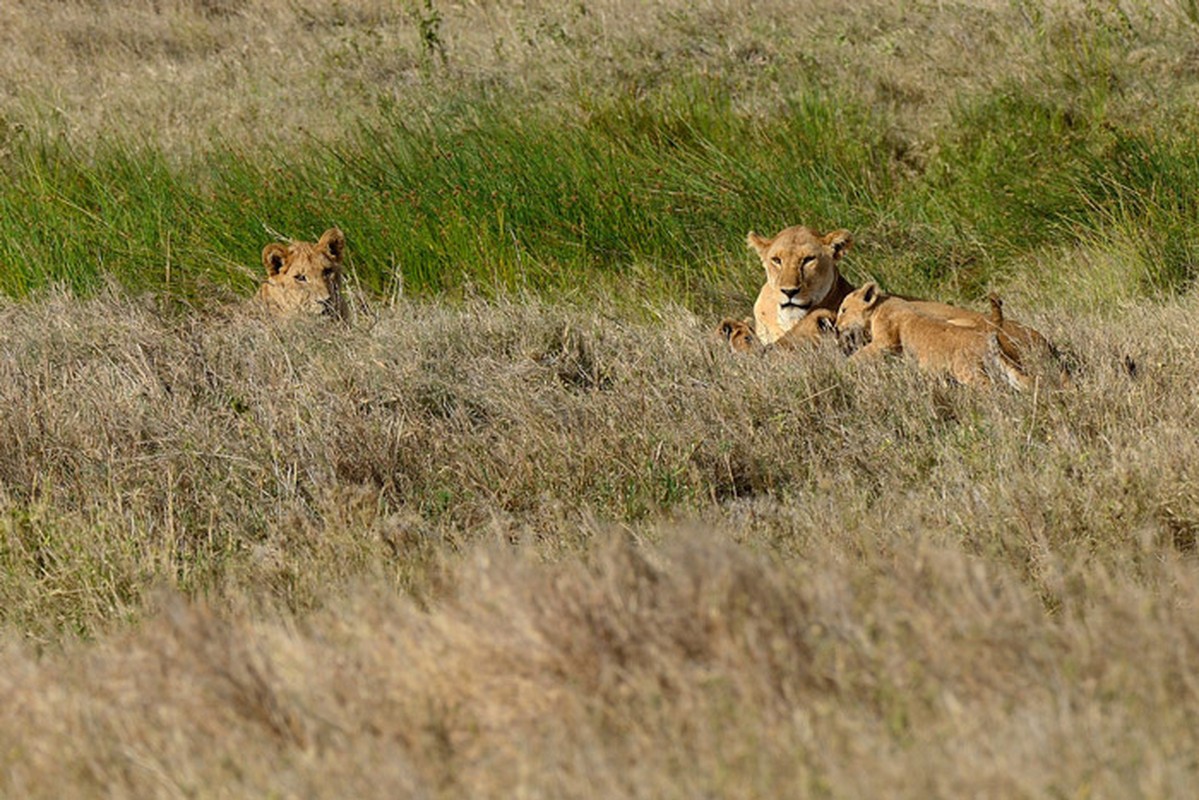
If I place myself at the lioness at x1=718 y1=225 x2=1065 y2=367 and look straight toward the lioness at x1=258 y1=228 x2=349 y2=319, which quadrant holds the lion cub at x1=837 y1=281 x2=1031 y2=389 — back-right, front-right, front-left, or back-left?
back-left

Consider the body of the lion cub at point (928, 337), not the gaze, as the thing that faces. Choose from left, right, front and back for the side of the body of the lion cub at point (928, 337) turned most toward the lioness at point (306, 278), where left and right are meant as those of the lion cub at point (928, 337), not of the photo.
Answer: front

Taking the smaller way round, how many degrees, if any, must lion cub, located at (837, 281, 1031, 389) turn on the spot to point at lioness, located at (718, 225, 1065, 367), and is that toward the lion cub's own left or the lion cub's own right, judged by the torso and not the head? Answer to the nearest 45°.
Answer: approximately 45° to the lion cub's own right

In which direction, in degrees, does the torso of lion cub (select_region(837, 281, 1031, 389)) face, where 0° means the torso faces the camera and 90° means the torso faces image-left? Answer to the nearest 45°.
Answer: approximately 90°
